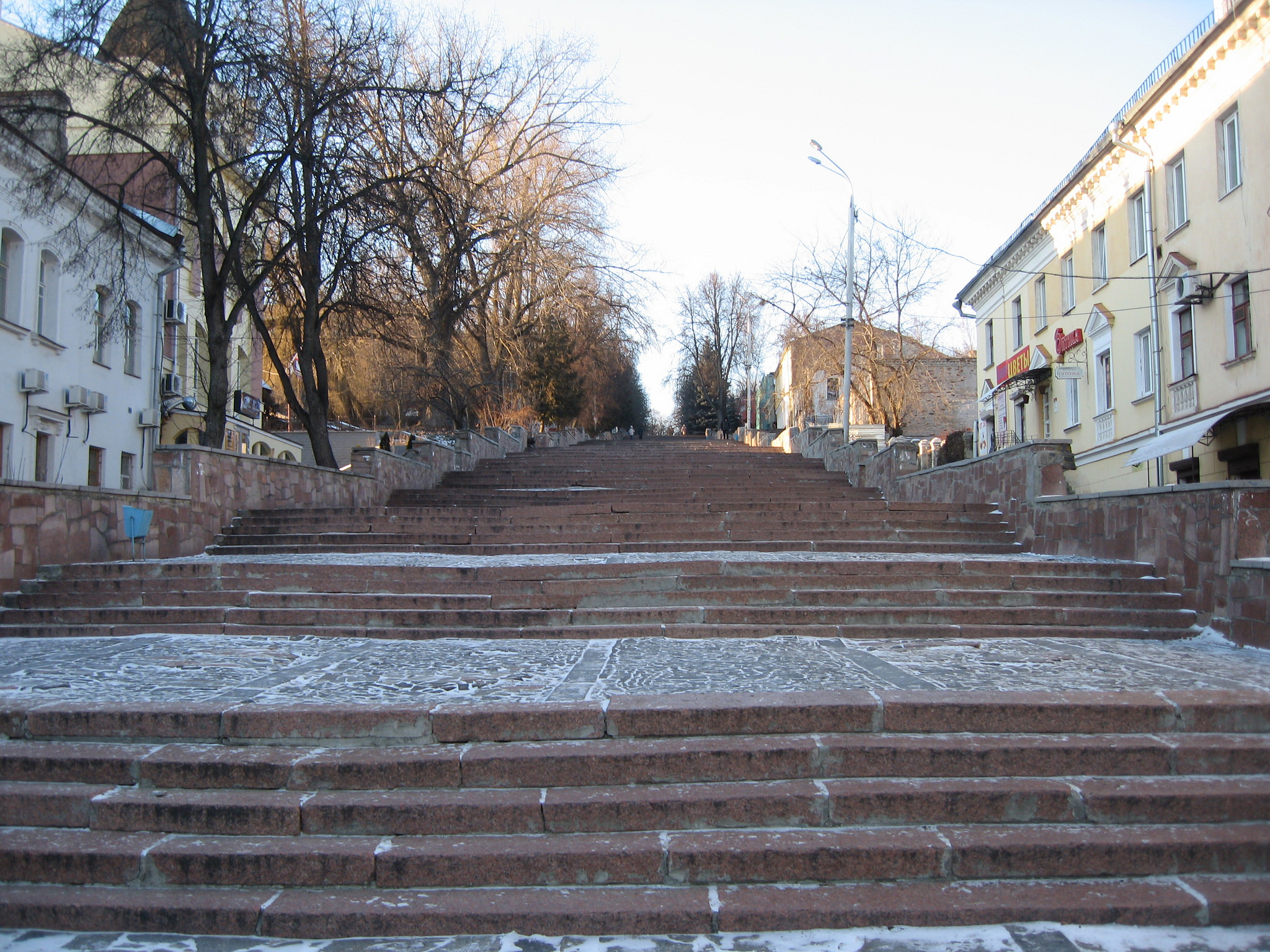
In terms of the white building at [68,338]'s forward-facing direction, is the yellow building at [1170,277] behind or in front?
in front

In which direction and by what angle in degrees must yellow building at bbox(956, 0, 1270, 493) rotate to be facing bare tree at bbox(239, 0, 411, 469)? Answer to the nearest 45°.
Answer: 0° — it already faces it

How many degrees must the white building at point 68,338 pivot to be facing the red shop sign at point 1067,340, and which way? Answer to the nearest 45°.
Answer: approximately 45° to its left

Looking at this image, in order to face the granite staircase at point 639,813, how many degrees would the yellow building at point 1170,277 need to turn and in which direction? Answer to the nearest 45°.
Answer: approximately 45° to its left

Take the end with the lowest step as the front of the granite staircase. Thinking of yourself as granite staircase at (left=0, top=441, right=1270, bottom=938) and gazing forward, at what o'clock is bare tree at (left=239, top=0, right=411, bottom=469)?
The bare tree is roughly at 5 o'clock from the granite staircase.

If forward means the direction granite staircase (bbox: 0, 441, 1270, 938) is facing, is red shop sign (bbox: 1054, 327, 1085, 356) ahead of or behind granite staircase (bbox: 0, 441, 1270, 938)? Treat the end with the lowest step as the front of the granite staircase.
behind

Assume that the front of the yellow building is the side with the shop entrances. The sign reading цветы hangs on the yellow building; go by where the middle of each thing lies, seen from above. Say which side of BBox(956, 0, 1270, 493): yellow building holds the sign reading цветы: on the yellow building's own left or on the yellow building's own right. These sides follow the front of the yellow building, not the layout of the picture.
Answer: on the yellow building's own right

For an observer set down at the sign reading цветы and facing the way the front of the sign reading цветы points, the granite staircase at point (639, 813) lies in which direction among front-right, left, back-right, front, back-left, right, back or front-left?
front-left

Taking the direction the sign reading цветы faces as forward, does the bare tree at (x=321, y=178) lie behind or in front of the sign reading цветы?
in front

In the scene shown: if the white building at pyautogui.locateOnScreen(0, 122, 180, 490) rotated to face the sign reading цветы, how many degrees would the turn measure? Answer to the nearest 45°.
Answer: approximately 45° to its left

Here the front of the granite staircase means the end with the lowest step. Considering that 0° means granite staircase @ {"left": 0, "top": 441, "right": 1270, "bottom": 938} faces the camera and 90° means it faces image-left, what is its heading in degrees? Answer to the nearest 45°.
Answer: approximately 0°

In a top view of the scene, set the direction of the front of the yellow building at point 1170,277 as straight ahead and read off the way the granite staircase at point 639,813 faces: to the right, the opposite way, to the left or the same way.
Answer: to the left

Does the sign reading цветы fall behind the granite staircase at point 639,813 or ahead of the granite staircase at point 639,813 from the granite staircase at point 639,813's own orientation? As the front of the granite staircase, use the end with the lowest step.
behind

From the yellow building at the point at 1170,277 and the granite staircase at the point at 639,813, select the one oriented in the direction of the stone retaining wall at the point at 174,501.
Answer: the yellow building

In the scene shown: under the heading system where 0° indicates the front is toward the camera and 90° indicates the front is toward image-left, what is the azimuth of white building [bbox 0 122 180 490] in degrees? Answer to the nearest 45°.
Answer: approximately 315°

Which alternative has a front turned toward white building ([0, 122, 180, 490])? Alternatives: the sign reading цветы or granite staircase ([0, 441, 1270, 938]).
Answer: the sign reading цветы
